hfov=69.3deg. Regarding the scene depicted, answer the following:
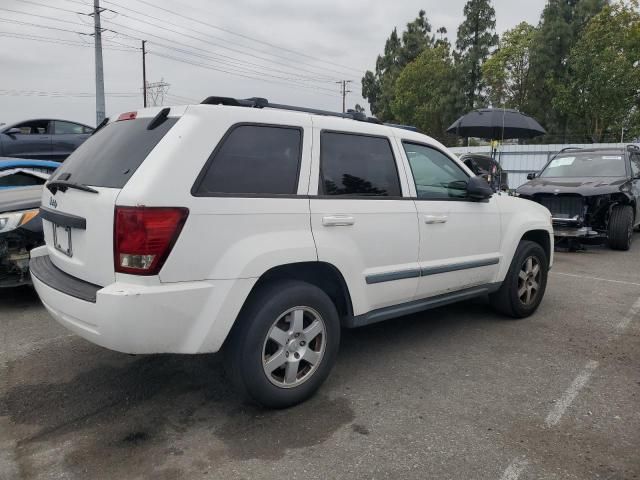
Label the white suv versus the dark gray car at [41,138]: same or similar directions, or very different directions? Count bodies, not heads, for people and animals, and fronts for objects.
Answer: very different directions

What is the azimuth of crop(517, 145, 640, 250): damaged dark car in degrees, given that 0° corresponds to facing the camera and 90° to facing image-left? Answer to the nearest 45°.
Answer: approximately 45°

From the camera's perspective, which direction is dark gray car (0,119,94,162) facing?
to the viewer's left

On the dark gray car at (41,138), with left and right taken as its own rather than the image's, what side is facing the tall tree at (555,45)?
back

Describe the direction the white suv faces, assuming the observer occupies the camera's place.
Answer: facing away from the viewer and to the right of the viewer

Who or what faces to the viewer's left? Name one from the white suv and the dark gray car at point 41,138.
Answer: the dark gray car

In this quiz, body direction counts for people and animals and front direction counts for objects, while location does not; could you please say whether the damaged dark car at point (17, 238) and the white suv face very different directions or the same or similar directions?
very different directions

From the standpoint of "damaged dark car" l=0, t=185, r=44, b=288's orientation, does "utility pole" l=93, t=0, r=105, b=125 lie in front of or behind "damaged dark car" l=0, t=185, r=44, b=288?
behind

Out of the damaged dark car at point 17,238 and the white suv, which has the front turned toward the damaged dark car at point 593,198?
the white suv

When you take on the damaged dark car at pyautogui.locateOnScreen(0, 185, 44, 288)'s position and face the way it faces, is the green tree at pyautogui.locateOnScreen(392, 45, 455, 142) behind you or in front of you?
behind

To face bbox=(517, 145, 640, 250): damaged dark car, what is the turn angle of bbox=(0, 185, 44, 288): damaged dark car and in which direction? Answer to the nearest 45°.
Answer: approximately 135° to its left

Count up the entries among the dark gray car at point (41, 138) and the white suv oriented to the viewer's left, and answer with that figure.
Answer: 1
